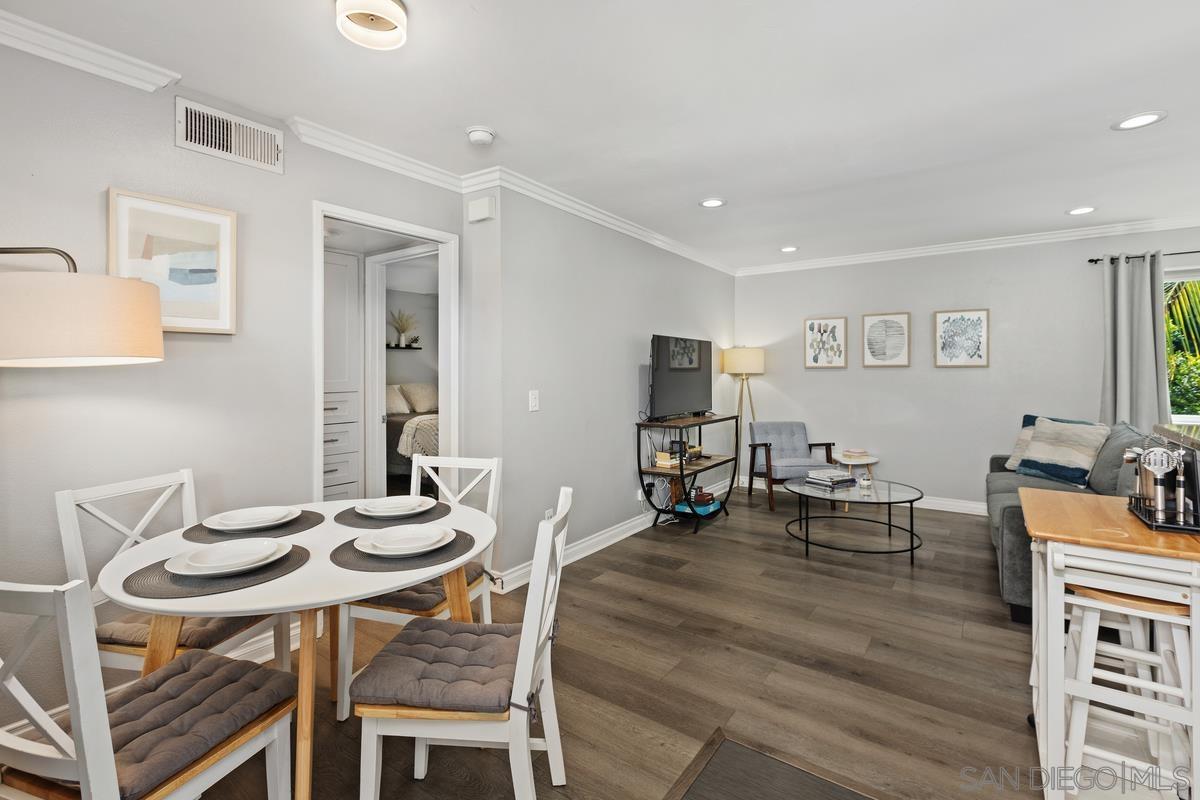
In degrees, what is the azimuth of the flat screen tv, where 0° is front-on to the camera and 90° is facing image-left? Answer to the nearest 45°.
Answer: approximately 315°

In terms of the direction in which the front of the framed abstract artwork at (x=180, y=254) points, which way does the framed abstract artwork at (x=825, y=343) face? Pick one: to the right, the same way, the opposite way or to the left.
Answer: to the right

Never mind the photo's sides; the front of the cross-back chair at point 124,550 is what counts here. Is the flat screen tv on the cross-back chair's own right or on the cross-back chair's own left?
on the cross-back chair's own left

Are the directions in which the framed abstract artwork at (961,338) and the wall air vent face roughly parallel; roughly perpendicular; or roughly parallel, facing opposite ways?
roughly perpendicular

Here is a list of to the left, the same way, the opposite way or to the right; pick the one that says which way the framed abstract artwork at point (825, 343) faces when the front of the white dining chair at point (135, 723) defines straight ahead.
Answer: the opposite way

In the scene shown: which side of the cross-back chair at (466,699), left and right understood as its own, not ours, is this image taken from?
left

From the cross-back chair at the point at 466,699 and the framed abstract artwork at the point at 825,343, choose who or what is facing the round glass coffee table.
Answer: the framed abstract artwork

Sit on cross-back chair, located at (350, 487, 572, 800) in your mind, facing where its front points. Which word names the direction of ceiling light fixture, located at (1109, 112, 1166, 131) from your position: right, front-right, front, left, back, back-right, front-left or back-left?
back

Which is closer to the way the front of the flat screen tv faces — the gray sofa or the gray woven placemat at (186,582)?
the gray sofa

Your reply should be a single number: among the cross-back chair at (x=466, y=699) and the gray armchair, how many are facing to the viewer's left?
1

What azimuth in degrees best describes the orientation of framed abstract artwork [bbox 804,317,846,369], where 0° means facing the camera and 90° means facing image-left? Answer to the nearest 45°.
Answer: approximately 0°
